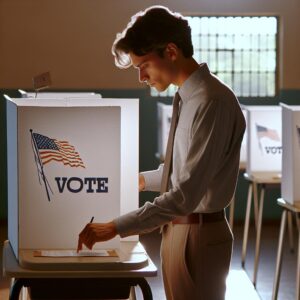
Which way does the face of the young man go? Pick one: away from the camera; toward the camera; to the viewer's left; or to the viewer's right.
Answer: to the viewer's left

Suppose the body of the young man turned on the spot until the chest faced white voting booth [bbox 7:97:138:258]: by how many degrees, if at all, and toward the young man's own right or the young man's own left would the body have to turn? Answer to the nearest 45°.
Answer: approximately 45° to the young man's own right

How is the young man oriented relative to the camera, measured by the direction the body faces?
to the viewer's left

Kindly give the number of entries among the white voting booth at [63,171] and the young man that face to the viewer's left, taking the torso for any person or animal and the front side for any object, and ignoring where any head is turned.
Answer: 1

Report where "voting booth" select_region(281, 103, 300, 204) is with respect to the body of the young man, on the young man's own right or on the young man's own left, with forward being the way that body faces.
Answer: on the young man's own right

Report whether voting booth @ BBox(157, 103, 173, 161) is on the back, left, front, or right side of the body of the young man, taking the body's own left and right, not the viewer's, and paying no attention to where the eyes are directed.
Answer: right
